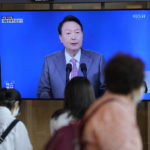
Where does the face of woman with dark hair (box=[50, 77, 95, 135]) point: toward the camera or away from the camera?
away from the camera

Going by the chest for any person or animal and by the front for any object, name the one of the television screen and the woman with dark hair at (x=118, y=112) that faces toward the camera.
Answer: the television screen

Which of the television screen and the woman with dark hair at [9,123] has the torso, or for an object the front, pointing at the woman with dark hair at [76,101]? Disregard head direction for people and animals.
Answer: the television screen

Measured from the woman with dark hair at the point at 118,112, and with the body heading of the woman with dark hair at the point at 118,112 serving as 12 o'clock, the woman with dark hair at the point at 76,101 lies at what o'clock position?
the woman with dark hair at the point at 76,101 is roughly at 10 o'clock from the woman with dark hair at the point at 118,112.

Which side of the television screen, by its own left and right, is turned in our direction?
front

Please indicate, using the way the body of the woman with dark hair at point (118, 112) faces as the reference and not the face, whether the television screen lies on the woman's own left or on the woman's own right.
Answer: on the woman's own left

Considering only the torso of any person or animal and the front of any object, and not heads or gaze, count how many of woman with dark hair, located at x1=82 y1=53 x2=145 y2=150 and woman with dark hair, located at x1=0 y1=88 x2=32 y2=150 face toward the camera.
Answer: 0

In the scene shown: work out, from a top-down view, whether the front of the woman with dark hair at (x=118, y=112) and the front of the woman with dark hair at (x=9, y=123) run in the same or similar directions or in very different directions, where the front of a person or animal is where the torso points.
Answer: same or similar directions

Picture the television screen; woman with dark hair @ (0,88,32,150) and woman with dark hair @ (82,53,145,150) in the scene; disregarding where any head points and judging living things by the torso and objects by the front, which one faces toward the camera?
the television screen

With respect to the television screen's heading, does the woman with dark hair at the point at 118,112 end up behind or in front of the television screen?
in front

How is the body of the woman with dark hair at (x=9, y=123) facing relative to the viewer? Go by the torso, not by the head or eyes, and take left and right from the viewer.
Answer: facing away from the viewer and to the right of the viewer

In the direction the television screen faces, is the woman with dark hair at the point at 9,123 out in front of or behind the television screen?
in front

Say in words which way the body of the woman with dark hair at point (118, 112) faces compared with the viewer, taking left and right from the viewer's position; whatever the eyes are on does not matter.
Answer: facing away from the viewer and to the right of the viewer

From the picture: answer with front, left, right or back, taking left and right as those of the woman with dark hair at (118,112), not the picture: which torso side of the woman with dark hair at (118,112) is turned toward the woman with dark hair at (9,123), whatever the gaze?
left

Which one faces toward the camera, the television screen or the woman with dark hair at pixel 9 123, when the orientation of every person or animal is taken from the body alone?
the television screen
